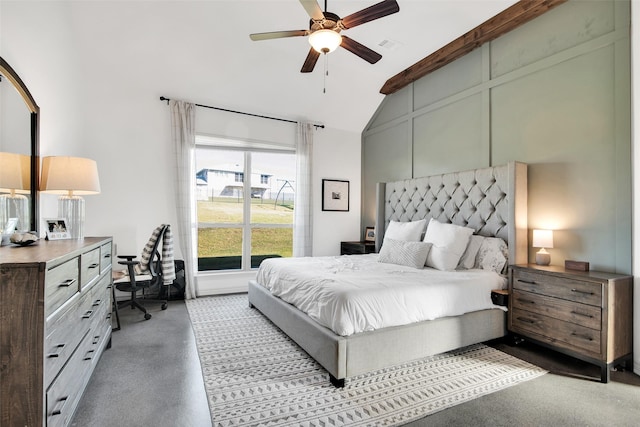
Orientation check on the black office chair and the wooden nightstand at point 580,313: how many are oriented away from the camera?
0

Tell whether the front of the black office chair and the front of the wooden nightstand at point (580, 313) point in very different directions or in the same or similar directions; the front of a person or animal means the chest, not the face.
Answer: same or similar directions

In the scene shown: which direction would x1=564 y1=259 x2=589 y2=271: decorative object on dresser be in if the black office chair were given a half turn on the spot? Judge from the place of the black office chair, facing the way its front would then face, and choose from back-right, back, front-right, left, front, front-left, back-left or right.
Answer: front-right

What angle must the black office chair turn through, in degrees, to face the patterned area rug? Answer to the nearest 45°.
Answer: approximately 135° to its left

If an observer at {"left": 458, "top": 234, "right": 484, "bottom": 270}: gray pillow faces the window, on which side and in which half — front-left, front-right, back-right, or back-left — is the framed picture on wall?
front-right

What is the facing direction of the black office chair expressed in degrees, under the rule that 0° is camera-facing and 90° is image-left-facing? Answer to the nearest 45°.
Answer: approximately 90°

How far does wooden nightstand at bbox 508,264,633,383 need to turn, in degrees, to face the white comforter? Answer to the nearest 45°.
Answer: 0° — it already faces it

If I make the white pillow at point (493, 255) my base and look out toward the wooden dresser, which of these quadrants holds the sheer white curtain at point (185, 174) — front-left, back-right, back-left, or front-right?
front-right

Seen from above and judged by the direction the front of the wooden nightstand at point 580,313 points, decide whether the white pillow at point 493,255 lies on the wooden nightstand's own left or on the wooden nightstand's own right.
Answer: on the wooden nightstand's own right

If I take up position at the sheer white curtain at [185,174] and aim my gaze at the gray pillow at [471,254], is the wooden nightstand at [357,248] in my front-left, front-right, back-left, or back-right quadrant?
front-left

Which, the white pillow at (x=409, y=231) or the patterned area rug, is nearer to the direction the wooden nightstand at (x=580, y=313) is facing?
the patterned area rug

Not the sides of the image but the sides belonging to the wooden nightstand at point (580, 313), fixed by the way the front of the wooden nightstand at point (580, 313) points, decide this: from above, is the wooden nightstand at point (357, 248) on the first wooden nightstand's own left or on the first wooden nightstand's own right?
on the first wooden nightstand's own right

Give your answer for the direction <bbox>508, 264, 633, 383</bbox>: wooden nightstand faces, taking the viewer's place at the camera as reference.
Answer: facing the viewer and to the left of the viewer

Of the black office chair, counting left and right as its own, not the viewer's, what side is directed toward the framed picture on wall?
back

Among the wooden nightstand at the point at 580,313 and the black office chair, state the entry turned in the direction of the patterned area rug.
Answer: the wooden nightstand

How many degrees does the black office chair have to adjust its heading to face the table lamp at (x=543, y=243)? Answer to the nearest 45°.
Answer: approximately 135° to its left
